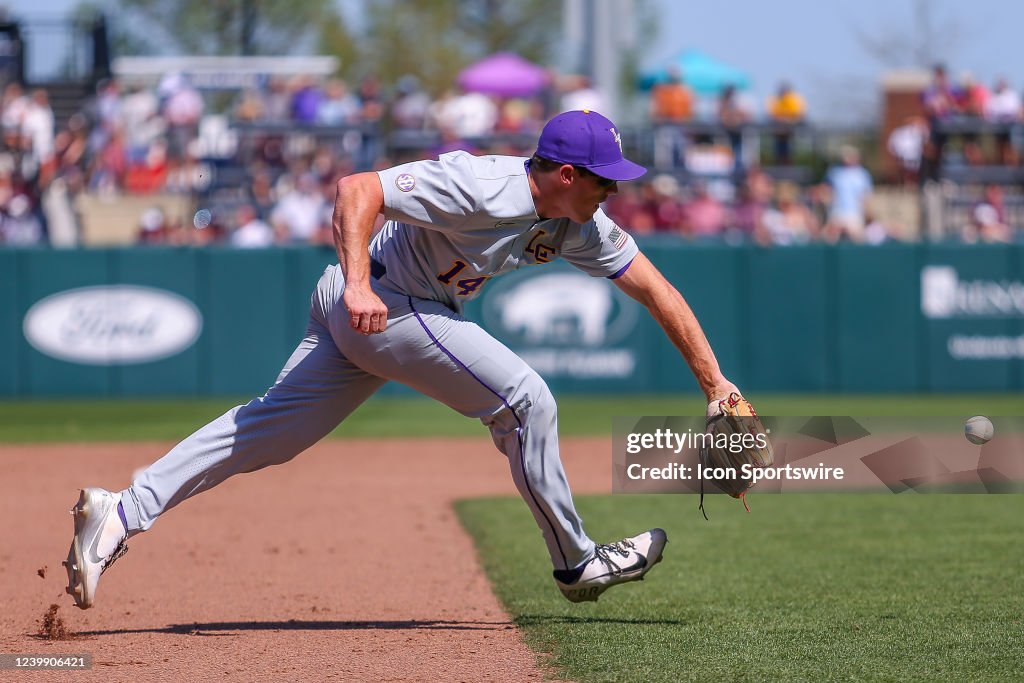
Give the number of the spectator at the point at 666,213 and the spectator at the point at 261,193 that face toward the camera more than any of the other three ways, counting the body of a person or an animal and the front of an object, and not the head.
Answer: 2

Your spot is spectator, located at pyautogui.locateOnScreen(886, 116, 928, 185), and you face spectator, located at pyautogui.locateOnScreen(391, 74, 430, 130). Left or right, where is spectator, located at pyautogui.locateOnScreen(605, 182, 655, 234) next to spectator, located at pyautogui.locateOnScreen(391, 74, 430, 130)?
left

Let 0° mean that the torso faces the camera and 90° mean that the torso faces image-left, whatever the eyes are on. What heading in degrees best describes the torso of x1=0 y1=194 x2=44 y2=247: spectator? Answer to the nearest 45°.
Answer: approximately 0°

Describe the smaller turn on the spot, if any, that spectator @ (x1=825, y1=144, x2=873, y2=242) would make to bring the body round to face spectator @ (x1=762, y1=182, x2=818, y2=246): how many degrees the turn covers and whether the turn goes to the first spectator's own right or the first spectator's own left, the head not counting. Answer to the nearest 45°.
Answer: approximately 45° to the first spectator's own right
